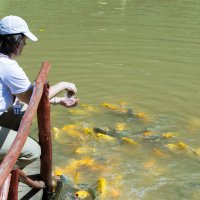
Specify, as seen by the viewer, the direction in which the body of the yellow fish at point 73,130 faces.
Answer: to the viewer's left

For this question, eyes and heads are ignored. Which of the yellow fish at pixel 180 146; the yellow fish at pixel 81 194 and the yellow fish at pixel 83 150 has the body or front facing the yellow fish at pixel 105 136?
the yellow fish at pixel 180 146

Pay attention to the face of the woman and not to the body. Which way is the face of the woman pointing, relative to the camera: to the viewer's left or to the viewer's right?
to the viewer's right

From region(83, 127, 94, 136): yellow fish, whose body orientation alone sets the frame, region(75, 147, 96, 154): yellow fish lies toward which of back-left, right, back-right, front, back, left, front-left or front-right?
left

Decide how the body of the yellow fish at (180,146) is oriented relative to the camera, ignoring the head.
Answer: to the viewer's left

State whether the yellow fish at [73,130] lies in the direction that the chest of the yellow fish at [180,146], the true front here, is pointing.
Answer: yes

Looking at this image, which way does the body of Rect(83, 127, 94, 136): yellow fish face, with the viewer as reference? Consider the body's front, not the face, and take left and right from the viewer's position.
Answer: facing to the left of the viewer

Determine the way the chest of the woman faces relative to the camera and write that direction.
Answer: to the viewer's right

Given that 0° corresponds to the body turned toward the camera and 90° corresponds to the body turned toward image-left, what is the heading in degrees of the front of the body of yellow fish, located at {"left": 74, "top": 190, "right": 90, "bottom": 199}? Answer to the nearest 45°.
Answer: approximately 90°

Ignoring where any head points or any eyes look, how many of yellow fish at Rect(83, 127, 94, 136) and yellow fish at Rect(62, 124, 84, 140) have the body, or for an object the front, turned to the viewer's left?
2

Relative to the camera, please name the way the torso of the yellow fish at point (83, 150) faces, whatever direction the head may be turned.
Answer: to the viewer's left
